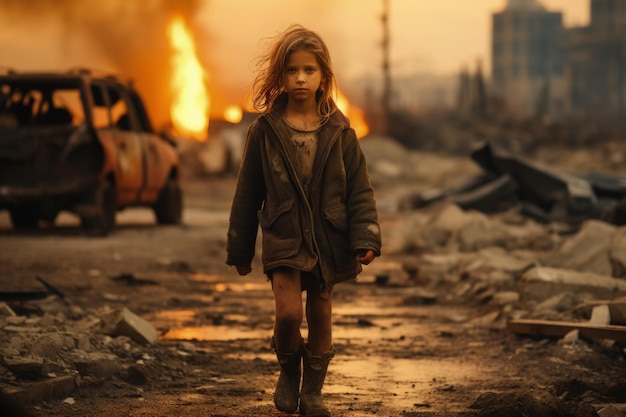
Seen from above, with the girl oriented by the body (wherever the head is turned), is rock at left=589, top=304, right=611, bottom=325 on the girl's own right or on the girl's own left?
on the girl's own left

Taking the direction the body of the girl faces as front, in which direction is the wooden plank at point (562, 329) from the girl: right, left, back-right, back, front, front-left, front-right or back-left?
back-left

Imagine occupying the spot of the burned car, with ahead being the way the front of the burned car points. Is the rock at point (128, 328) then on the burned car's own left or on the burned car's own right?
on the burned car's own right

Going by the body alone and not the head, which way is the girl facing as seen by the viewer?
toward the camera

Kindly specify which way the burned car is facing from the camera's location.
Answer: facing away from the viewer and to the right of the viewer

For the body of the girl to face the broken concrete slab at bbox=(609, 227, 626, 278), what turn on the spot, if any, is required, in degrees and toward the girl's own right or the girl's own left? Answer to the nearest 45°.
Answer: approximately 135° to the girl's own left

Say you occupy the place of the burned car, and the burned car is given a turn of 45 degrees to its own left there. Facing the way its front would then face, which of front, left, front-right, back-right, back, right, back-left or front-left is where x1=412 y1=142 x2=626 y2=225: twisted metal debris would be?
right

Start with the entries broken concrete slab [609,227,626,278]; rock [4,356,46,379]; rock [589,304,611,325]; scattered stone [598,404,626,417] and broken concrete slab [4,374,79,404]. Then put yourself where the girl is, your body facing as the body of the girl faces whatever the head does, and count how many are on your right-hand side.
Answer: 2

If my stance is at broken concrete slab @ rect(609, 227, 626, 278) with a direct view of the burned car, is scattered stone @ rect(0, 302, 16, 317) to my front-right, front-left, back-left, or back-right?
front-left

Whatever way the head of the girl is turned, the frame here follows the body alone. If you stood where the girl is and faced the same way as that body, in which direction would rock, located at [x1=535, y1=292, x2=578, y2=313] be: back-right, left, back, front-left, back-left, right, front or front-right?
back-left

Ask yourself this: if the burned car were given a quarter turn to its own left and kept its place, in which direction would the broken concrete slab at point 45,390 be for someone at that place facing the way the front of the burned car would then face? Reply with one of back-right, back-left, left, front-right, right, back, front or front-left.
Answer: back-left

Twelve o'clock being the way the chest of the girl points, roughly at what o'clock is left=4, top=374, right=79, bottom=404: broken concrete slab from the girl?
The broken concrete slab is roughly at 3 o'clock from the girl.
